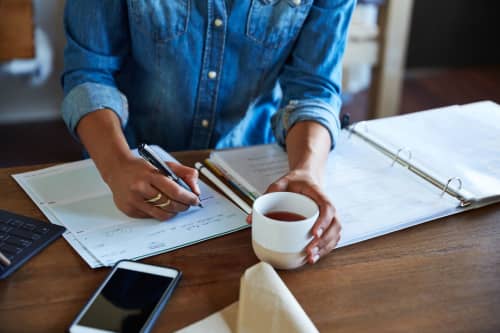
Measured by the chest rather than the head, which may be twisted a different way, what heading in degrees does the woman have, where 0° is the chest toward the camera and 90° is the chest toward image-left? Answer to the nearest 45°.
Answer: approximately 0°
